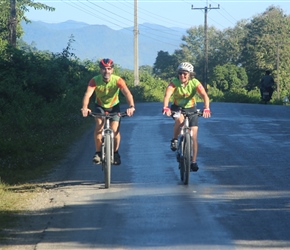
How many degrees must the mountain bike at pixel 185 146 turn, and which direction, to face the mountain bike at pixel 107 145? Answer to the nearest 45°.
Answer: approximately 90° to its right

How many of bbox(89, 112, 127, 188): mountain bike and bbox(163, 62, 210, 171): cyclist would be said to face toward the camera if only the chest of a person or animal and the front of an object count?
2

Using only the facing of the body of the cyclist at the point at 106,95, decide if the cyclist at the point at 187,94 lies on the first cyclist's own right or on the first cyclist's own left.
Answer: on the first cyclist's own left

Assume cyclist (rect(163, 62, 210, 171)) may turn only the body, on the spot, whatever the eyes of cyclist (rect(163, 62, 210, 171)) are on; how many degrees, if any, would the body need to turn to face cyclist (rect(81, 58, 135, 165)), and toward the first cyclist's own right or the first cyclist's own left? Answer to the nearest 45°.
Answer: approximately 90° to the first cyclist's own right

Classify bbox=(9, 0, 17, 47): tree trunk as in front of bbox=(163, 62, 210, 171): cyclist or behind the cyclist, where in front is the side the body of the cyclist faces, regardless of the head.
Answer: behind

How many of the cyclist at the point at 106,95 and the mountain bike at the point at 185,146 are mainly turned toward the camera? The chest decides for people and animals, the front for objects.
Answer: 2

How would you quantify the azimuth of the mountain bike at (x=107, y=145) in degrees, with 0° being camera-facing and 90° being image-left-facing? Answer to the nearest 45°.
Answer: approximately 0°

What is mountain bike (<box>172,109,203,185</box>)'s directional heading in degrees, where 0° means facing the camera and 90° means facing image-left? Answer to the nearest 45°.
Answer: approximately 0°
